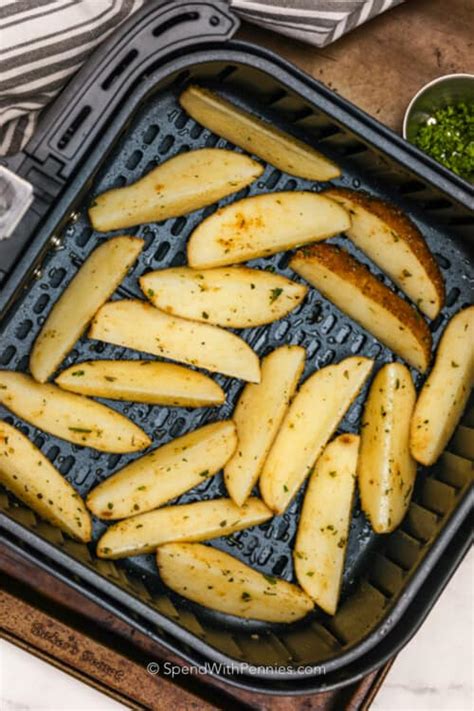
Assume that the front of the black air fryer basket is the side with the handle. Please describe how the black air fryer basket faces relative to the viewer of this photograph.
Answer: facing away from the viewer and to the left of the viewer
